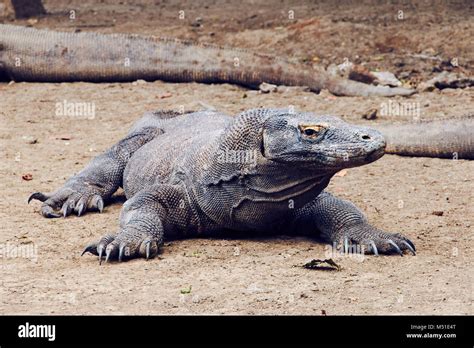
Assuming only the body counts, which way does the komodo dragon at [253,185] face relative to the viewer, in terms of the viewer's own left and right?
facing the viewer and to the right of the viewer

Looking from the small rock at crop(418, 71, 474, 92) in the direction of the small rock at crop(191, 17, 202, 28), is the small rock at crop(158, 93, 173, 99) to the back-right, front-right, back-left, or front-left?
front-left

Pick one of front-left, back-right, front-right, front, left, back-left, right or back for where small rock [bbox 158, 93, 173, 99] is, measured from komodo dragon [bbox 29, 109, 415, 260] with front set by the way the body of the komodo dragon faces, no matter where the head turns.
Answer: back-left

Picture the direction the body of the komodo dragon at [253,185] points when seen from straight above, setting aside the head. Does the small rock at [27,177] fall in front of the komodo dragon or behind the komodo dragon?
behind

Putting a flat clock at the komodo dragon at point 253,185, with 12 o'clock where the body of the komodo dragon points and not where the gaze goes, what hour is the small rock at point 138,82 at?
The small rock is roughly at 7 o'clock from the komodo dragon.

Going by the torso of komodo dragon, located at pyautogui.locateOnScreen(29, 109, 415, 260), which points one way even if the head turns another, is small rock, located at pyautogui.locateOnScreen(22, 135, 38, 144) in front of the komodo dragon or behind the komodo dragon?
behind

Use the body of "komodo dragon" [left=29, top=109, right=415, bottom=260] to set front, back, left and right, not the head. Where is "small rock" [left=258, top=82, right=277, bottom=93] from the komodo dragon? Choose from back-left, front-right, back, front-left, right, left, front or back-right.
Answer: back-left

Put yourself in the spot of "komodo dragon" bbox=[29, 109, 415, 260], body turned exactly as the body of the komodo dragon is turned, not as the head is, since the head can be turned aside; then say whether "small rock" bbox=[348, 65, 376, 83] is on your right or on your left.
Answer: on your left

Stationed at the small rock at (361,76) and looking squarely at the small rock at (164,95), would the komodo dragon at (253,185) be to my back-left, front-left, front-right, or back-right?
front-left
